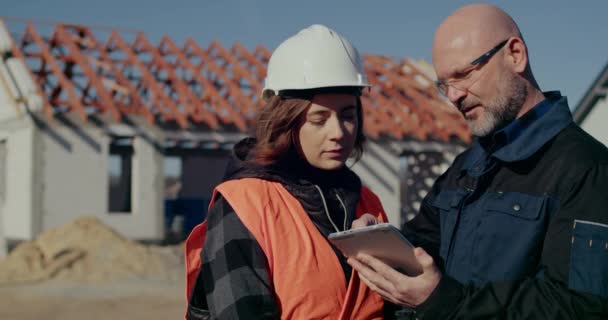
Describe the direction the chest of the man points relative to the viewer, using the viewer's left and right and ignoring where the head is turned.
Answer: facing the viewer and to the left of the viewer

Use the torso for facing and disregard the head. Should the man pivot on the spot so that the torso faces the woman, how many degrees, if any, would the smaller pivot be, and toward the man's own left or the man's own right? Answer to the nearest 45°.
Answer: approximately 45° to the man's own right

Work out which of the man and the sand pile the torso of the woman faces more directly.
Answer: the man

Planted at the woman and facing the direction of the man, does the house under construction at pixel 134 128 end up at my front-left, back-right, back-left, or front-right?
back-left

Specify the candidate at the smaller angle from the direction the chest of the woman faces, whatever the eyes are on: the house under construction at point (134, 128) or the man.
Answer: the man

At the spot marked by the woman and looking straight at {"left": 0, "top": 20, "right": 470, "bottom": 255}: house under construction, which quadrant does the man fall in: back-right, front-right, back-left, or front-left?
back-right

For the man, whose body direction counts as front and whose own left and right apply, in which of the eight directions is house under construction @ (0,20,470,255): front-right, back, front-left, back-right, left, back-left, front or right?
right

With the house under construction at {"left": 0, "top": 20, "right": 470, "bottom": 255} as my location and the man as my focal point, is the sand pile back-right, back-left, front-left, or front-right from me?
front-right

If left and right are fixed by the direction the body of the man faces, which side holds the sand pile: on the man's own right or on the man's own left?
on the man's own right

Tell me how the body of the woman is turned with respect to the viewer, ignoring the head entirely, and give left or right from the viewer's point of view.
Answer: facing the viewer and to the right of the viewer

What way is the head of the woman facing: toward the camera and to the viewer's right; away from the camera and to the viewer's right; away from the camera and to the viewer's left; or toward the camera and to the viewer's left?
toward the camera and to the viewer's right

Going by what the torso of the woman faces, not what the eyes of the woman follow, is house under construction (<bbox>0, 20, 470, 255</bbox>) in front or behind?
behind

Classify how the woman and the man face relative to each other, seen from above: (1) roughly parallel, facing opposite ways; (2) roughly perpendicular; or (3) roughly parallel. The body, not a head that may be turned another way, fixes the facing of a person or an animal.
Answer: roughly perpendicular

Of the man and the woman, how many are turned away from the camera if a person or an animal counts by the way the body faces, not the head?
0

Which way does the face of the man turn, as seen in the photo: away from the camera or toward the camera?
toward the camera
